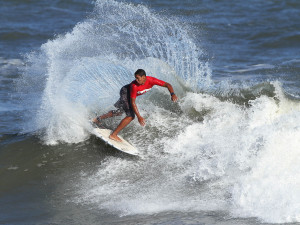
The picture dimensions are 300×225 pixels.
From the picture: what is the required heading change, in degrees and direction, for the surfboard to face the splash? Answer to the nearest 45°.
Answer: approximately 135° to its left

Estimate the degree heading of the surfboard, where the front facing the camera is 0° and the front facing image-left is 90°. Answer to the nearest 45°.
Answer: approximately 315°

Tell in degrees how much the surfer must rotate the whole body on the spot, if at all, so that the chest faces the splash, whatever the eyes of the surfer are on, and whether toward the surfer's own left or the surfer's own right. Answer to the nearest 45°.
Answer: approximately 180°

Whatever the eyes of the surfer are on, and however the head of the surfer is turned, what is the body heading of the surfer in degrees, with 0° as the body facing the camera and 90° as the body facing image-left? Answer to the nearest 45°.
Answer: approximately 315°
